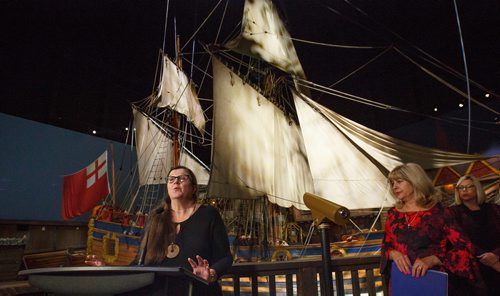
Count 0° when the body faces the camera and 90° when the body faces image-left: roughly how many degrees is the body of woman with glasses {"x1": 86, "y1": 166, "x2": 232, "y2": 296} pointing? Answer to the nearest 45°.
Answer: approximately 45°

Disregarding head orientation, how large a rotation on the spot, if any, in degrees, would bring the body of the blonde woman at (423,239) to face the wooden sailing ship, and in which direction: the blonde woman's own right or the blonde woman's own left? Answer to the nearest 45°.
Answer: approximately 90° to the blonde woman's own right

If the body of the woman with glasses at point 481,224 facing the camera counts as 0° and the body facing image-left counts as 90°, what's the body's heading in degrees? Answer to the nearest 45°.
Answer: approximately 45°

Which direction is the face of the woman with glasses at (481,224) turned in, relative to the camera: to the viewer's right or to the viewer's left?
to the viewer's left

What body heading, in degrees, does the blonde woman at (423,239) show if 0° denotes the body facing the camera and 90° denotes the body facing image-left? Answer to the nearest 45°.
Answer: approximately 45°

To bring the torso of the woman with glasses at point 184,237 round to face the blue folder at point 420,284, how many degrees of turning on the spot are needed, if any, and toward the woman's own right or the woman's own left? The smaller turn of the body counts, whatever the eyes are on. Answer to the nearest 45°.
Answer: approximately 135° to the woman's own left

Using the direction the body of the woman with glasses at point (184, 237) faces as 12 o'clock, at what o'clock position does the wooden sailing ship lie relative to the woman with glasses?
The wooden sailing ship is roughly at 5 o'clock from the woman with glasses.
